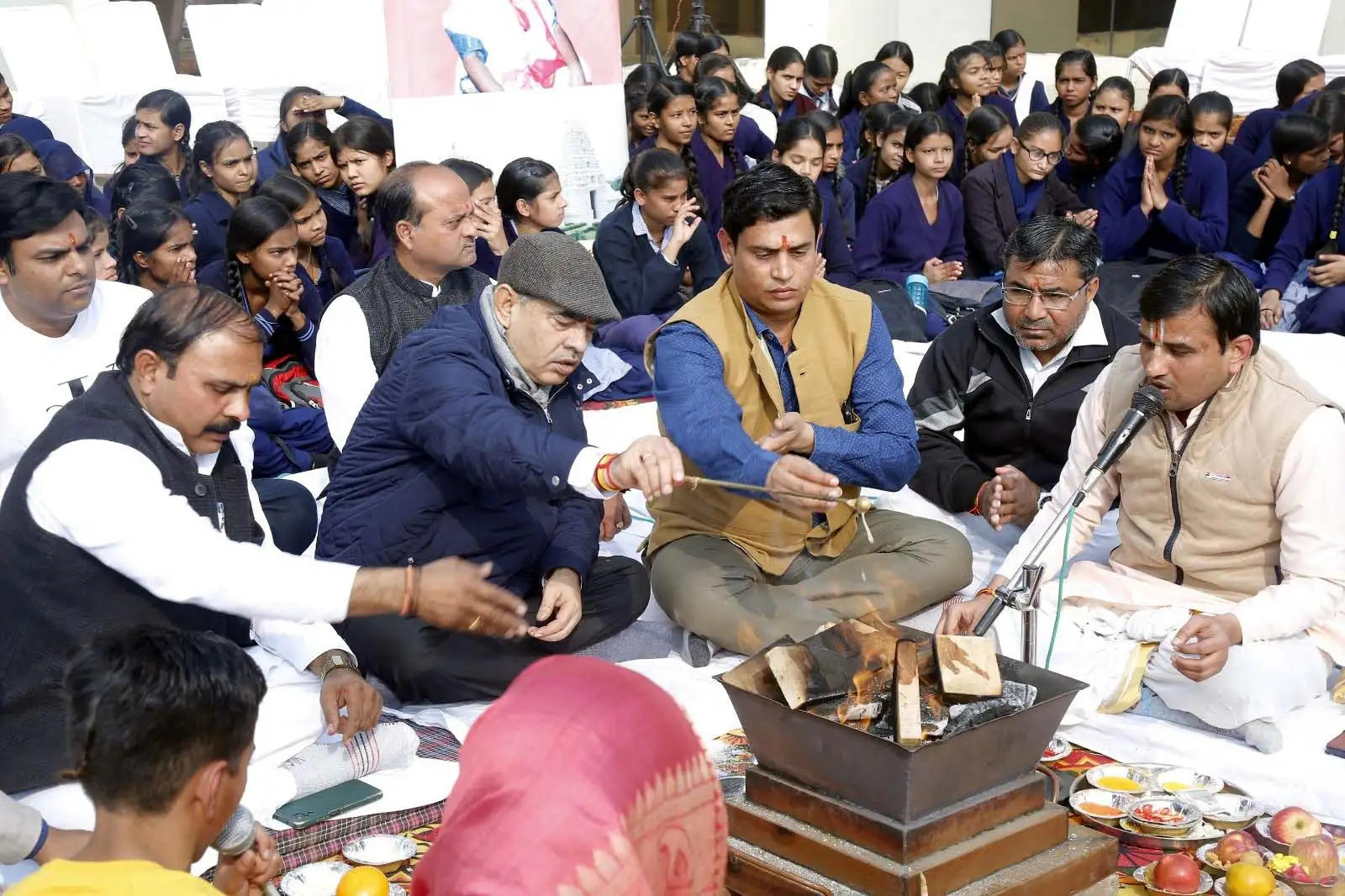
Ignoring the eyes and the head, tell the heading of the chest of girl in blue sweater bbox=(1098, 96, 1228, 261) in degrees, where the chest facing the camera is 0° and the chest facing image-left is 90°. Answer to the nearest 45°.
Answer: approximately 0°

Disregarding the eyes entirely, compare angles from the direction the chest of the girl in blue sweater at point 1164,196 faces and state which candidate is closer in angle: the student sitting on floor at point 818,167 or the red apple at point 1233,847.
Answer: the red apple

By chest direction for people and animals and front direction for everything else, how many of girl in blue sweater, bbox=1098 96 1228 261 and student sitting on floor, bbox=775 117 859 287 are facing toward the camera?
2

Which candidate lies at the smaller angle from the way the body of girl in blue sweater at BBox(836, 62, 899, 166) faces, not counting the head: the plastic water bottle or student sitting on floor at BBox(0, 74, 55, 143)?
the plastic water bottle

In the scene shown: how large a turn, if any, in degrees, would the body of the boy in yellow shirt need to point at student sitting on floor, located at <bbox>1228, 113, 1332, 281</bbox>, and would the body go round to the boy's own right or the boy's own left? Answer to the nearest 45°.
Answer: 0° — they already face them

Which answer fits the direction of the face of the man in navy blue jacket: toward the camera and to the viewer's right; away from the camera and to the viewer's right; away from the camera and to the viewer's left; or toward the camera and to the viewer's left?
toward the camera and to the viewer's right

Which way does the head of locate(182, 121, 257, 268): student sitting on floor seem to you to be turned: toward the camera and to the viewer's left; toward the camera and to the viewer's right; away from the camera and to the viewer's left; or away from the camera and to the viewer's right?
toward the camera and to the viewer's right

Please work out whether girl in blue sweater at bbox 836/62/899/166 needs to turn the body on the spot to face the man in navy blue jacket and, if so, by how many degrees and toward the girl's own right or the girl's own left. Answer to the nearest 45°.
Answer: approximately 45° to the girl's own right

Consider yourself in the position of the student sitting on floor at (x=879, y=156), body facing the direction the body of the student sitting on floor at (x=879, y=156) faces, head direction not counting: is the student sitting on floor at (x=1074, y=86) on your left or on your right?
on your left

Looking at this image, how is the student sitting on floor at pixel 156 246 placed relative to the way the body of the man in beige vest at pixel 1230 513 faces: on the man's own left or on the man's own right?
on the man's own right

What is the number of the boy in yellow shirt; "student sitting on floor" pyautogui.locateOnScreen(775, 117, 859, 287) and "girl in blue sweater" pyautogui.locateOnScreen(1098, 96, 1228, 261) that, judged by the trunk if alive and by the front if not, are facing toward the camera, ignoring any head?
2

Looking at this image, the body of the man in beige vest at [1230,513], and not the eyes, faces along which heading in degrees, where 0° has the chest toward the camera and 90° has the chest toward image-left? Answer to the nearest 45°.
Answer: approximately 45°

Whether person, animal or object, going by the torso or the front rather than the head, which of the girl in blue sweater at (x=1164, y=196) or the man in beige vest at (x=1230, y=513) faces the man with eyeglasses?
the girl in blue sweater
